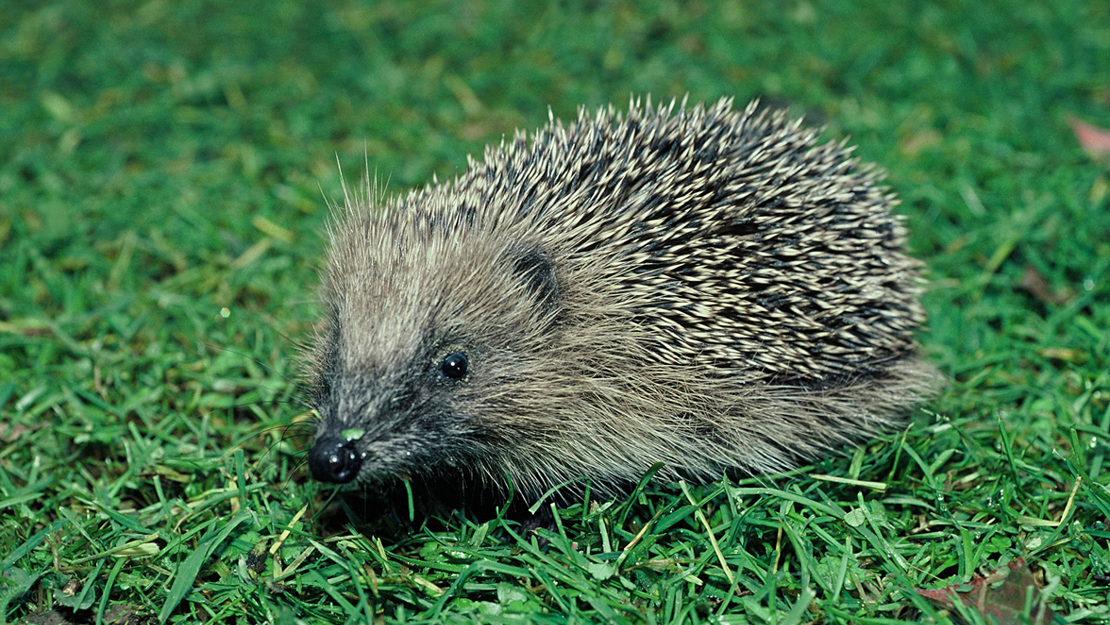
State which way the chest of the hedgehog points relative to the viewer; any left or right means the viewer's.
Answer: facing the viewer and to the left of the viewer

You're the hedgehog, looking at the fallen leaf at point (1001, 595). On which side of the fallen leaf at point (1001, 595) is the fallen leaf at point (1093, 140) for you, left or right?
left

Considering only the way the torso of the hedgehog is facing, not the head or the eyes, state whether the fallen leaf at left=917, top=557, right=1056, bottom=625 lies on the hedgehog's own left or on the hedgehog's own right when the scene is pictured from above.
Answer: on the hedgehog's own left

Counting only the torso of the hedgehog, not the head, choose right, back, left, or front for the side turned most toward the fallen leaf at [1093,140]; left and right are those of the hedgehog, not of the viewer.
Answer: back
